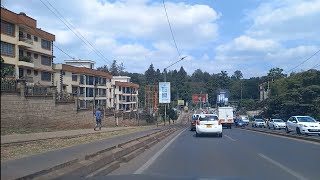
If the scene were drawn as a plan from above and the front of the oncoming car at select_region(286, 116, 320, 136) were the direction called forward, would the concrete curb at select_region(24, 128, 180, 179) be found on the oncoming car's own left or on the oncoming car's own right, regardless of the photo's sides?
on the oncoming car's own right

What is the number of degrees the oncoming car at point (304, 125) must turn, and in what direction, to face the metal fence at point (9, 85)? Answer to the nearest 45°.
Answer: approximately 135° to its right

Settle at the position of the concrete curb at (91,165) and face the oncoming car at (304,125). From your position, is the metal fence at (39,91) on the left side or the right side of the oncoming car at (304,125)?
left

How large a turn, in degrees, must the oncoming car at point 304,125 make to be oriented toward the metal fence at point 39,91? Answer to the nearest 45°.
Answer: approximately 135° to its right

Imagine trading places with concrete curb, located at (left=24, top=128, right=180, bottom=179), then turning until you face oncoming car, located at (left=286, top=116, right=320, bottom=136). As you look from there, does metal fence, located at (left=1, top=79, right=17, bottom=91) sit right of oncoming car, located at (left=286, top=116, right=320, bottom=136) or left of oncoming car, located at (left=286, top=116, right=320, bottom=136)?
left

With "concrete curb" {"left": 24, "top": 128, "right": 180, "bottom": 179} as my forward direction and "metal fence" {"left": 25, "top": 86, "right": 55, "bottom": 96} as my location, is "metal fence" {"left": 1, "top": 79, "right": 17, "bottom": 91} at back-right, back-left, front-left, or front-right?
front-right

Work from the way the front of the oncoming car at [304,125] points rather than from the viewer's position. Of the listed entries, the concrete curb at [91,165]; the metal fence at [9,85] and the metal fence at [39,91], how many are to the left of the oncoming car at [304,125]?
0
